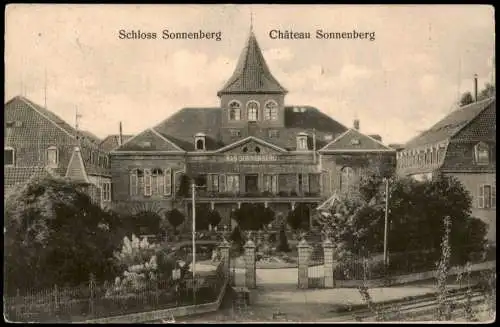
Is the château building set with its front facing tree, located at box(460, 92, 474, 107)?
no

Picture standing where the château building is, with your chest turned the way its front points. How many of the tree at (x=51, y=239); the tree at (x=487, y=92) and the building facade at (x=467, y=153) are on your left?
2

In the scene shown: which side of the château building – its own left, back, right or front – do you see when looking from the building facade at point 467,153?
left

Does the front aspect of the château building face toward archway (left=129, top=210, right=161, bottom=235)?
no

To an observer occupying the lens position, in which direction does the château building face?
facing the viewer

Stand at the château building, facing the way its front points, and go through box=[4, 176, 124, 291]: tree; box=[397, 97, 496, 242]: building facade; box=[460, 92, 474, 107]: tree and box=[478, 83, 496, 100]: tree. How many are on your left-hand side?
3

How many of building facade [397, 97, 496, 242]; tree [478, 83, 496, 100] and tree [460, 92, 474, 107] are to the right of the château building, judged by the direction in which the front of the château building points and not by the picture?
0
